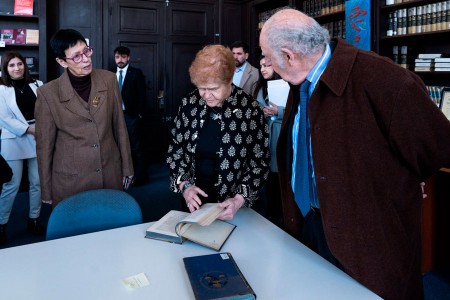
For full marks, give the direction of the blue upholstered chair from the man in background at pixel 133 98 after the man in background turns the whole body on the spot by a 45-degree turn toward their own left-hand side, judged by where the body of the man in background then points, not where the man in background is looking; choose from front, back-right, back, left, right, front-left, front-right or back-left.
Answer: front

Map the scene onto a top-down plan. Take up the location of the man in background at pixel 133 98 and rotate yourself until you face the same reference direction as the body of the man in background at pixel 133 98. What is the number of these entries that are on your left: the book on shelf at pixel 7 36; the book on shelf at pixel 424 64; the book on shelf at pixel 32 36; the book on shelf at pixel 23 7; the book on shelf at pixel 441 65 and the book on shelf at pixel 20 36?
2

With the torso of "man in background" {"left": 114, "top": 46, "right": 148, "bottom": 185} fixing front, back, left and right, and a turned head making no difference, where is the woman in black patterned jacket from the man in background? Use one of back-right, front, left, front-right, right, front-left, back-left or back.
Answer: front-left

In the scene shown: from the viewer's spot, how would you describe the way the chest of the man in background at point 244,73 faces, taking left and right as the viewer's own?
facing the viewer and to the left of the viewer

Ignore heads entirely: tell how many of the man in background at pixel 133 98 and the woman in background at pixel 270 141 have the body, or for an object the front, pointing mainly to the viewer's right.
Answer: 0

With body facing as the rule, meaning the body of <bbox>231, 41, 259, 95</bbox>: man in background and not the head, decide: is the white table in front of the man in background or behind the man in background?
in front

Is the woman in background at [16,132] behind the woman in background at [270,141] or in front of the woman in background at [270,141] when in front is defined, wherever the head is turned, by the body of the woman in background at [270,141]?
in front

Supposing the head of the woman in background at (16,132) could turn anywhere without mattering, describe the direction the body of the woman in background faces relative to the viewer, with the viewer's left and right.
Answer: facing the viewer and to the right of the viewer
